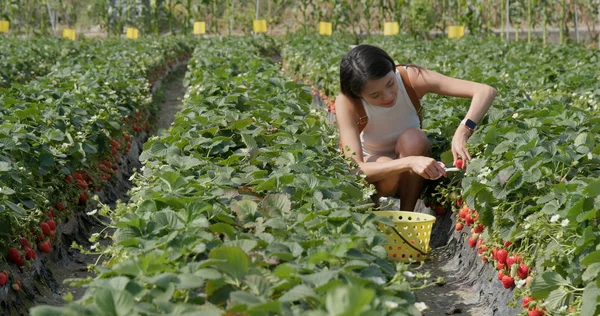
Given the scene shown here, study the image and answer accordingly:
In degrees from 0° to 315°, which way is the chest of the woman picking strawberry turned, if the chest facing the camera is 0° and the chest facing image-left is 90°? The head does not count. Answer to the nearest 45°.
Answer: approximately 315°

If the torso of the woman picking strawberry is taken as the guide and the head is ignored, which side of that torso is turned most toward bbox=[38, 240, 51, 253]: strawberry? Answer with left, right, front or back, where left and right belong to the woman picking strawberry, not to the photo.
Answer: right

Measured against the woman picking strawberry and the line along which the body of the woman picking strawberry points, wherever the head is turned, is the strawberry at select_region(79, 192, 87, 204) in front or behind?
behind

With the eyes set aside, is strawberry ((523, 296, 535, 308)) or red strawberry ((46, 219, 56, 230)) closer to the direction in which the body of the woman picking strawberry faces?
the strawberry

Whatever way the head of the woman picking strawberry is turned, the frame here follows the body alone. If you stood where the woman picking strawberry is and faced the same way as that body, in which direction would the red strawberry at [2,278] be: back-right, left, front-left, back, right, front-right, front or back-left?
right

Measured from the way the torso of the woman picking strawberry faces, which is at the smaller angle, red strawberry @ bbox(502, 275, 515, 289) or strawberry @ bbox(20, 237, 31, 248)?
the red strawberry

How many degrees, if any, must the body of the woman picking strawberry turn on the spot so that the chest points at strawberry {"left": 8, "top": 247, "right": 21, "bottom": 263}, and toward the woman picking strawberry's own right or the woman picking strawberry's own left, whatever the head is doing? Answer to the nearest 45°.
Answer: approximately 90° to the woman picking strawberry's own right

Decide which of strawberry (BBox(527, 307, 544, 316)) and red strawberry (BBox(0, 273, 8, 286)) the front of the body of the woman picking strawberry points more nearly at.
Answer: the strawberry

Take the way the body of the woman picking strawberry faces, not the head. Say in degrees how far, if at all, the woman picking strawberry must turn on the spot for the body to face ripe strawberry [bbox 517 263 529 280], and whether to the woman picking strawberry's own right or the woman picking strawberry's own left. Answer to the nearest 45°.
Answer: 0° — they already face it

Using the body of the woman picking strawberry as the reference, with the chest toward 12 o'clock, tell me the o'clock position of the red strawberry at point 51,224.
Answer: The red strawberry is roughly at 4 o'clock from the woman picking strawberry.

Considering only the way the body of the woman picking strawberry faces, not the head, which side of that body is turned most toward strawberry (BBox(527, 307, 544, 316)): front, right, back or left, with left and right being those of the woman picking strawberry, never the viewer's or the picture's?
front

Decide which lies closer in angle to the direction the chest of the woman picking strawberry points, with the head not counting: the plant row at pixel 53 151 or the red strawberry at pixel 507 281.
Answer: the red strawberry

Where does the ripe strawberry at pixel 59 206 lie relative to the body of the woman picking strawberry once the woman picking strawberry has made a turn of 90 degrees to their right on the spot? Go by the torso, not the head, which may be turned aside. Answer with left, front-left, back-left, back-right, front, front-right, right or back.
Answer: front-right
